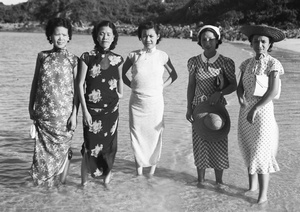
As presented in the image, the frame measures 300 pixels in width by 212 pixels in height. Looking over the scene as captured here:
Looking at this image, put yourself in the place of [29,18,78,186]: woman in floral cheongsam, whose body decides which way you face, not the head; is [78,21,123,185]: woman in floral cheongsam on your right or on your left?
on your left

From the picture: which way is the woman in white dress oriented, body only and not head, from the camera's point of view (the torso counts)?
toward the camera

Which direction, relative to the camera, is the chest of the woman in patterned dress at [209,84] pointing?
toward the camera

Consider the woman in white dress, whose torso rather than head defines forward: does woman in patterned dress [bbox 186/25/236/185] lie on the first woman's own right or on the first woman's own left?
on the first woman's own left

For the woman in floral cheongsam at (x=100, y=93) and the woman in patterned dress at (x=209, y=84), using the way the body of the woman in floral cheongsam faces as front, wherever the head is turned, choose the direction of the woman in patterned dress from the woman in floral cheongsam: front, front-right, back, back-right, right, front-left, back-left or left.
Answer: left

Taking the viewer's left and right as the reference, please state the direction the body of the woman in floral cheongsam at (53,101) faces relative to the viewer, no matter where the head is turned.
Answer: facing the viewer

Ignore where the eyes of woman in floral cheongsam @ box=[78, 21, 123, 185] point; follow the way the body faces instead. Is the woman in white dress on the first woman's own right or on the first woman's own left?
on the first woman's own left

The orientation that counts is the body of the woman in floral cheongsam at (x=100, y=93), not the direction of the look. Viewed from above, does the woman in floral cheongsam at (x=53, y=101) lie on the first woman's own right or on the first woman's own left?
on the first woman's own right

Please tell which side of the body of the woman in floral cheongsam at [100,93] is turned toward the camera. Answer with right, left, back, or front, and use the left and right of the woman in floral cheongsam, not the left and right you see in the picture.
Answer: front

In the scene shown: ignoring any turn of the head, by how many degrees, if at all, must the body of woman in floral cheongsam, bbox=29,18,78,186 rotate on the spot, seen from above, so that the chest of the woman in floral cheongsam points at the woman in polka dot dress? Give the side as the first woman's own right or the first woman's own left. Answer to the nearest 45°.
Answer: approximately 90° to the first woman's own left
